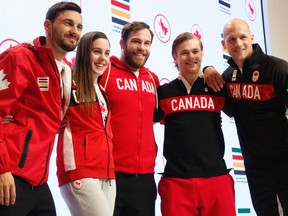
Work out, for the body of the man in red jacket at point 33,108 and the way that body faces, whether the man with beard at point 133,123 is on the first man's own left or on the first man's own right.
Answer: on the first man's own left

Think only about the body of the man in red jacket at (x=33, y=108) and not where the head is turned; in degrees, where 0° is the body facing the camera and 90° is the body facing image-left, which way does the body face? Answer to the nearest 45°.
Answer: approximately 315°
